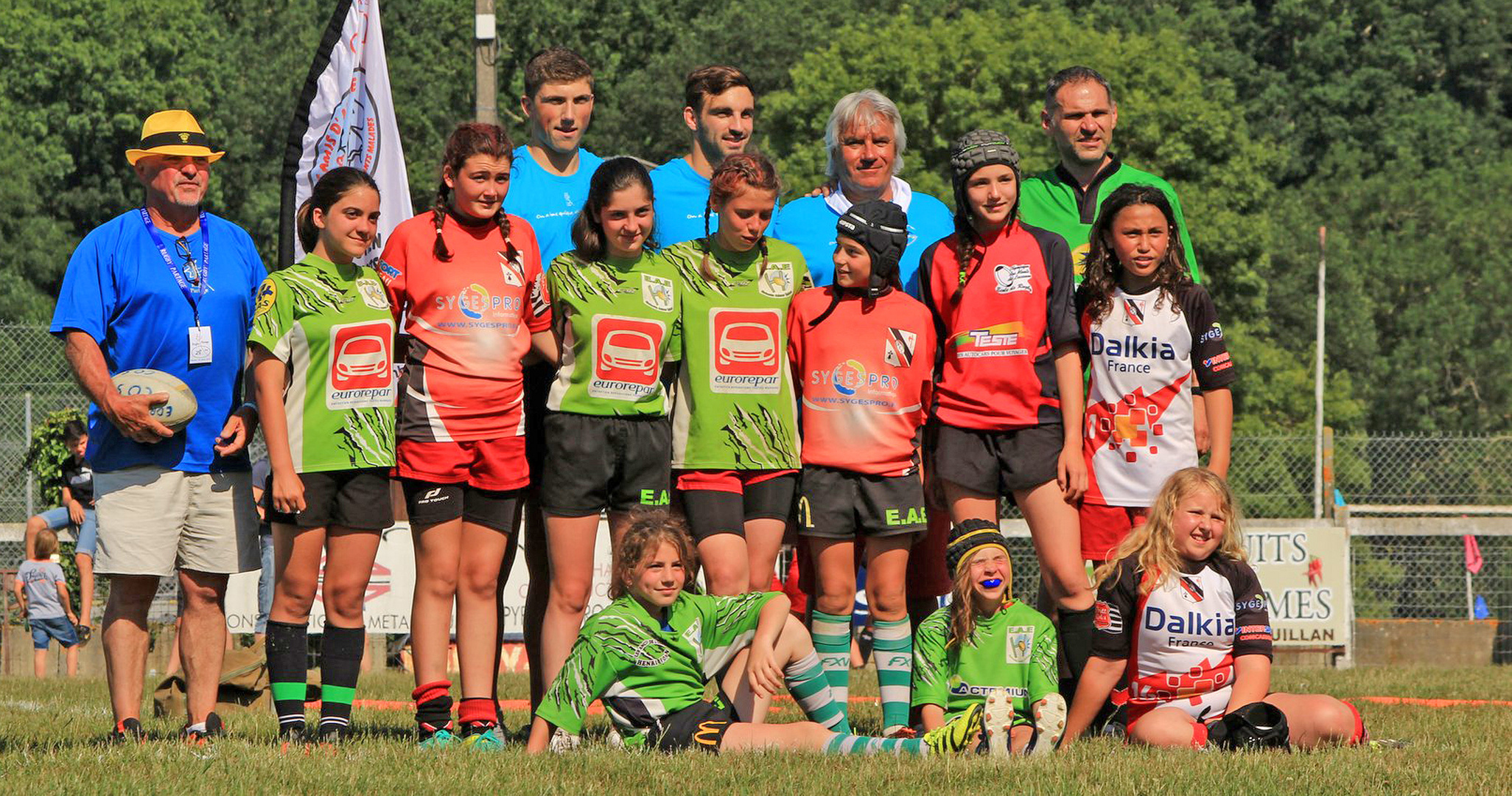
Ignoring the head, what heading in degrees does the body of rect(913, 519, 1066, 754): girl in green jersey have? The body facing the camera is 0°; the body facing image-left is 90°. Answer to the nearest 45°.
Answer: approximately 0°

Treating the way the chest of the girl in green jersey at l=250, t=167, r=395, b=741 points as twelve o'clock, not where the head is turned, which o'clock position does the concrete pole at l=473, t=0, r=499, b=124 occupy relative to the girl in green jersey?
The concrete pole is roughly at 8 o'clock from the girl in green jersey.

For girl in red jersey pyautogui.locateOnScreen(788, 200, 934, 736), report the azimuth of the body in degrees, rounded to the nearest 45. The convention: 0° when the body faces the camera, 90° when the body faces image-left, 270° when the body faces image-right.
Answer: approximately 0°

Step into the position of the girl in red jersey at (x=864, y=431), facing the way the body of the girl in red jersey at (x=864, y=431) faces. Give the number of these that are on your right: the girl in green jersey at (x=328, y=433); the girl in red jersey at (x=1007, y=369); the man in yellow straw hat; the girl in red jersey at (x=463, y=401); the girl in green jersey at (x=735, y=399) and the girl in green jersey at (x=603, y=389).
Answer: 5

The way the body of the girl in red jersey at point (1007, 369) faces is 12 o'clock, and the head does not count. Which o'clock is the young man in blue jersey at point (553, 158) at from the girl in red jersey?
The young man in blue jersey is roughly at 3 o'clock from the girl in red jersey.

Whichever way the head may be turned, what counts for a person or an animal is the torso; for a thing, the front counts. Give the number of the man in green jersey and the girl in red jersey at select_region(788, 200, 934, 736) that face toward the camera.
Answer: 2

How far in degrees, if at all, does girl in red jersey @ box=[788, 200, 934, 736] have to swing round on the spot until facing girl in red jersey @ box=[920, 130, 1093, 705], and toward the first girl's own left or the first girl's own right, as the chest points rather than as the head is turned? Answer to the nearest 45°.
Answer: approximately 90° to the first girl's own left

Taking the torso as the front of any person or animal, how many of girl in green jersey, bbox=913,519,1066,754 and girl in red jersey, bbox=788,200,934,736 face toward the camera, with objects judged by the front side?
2

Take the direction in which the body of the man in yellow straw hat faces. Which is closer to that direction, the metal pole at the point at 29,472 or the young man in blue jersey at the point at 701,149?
the young man in blue jersey
